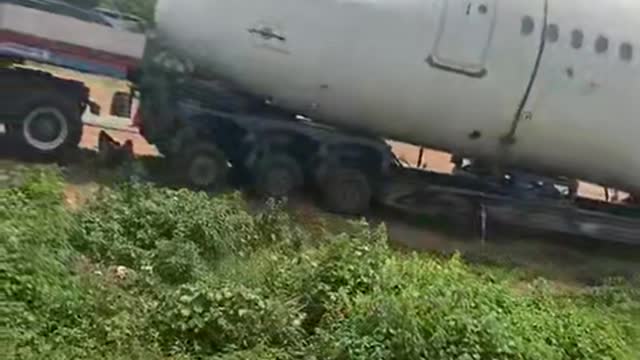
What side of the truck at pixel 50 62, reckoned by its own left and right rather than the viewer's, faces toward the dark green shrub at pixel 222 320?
left

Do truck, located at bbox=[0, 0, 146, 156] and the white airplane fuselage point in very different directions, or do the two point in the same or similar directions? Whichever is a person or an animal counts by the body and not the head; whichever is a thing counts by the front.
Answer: same or similar directions

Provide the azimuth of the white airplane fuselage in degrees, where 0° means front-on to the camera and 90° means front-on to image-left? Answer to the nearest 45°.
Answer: approximately 90°

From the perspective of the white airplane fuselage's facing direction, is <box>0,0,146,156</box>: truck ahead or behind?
ahead

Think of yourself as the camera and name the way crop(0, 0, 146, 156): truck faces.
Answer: facing to the left of the viewer
